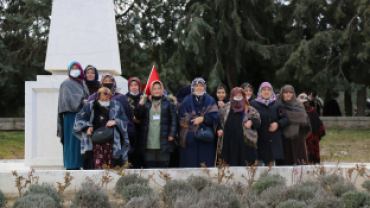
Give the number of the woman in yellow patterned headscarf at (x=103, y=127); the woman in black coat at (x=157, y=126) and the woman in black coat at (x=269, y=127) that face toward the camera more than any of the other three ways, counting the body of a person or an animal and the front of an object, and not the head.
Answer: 3

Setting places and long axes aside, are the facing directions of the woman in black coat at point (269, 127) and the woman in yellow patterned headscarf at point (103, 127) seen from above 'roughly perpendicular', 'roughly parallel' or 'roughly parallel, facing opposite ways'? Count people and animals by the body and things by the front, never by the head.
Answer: roughly parallel

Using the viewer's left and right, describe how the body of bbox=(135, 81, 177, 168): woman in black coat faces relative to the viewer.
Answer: facing the viewer

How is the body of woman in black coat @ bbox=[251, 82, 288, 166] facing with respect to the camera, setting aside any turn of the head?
toward the camera

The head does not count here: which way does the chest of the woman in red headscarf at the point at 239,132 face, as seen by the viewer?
toward the camera

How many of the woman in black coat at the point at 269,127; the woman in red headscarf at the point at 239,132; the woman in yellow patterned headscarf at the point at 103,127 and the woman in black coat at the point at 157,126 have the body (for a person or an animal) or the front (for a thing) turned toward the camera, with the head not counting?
4

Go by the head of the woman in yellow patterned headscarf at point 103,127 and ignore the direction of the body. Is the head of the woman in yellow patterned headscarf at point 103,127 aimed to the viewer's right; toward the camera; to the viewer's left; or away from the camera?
toward the camera

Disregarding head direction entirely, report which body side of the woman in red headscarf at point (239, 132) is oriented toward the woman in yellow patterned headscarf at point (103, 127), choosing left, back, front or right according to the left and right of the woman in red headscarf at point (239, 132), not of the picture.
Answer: right

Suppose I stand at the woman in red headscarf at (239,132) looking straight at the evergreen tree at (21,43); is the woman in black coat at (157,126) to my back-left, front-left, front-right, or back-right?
front-left

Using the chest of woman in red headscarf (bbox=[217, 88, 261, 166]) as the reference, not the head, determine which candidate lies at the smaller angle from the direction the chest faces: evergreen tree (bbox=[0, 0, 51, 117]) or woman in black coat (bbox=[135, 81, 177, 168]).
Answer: the woman in black coat

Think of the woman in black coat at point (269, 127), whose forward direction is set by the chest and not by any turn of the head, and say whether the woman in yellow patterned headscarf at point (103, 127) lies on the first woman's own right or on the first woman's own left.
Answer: on the first woman's own right

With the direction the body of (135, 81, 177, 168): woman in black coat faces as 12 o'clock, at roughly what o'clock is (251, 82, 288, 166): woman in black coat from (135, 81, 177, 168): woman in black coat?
(251, 82, 288, 166): woman in black coat is roughly at 9 o'clock from (135, 81, 177, 168): woman in black coat.
